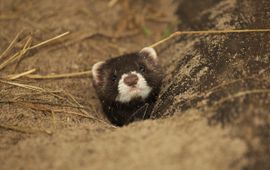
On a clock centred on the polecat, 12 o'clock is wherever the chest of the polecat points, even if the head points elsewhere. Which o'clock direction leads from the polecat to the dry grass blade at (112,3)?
The dry grass blade is roughly at 6 o'clock from the polecat.

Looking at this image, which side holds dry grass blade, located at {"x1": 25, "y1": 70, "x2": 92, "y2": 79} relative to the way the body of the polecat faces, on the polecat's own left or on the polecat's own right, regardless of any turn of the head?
on the polecat's own right

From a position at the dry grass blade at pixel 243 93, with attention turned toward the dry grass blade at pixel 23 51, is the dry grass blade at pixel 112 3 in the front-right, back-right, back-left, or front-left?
front-right

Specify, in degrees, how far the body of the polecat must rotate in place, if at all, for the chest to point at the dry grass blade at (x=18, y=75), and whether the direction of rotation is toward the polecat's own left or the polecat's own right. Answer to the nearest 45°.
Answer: approximately 90° to the polecat's own right

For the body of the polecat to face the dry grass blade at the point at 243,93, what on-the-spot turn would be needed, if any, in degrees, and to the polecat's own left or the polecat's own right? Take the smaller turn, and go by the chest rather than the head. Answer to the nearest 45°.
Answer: approximately 45° to the polecat's own left

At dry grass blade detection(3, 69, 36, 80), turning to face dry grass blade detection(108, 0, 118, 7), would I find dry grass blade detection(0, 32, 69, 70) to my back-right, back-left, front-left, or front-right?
front-left

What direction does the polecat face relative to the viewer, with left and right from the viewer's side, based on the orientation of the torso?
facing the viewer

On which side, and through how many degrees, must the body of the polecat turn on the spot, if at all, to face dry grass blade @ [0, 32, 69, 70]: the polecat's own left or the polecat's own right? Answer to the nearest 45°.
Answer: approximately 135° to the polecat's own right
